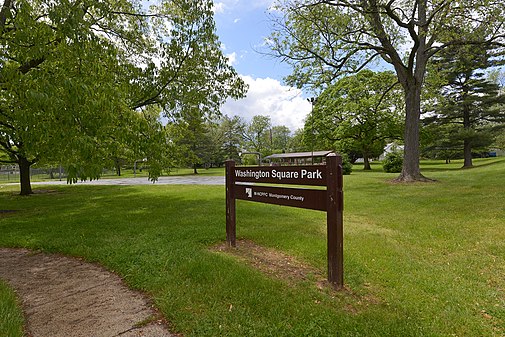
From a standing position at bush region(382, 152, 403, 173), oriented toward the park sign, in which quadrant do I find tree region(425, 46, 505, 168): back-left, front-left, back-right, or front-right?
back-left

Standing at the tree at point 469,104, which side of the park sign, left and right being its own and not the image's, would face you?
back

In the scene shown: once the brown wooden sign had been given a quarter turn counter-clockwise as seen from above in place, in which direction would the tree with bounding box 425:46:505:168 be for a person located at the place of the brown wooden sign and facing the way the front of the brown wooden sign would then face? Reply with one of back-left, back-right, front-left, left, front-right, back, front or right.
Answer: left

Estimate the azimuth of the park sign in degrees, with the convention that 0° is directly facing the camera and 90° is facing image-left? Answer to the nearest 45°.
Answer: approximately 45°
